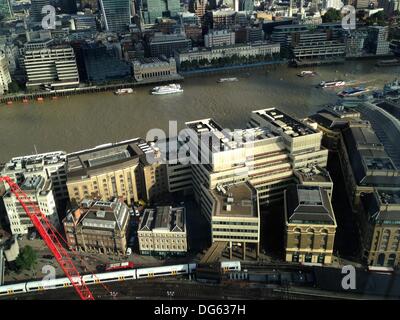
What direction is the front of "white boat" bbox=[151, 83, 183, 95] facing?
to the viewer's left

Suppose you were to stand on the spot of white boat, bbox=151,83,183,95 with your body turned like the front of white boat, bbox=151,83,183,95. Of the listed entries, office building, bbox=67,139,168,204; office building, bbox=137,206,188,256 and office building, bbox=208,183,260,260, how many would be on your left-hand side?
3

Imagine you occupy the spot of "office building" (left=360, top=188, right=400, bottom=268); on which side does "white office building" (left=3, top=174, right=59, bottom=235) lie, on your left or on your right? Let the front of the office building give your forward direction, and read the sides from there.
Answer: on your right

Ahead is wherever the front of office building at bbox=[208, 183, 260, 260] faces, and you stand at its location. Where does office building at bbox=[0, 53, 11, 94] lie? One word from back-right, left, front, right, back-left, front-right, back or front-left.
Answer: back-right

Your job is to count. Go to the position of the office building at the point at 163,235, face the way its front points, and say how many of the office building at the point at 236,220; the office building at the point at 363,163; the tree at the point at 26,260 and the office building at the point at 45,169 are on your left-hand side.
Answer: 2

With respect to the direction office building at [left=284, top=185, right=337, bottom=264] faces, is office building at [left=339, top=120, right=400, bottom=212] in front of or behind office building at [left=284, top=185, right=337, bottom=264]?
behind

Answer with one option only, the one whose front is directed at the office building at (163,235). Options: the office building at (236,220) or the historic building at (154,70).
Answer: the historic building at (154,70)

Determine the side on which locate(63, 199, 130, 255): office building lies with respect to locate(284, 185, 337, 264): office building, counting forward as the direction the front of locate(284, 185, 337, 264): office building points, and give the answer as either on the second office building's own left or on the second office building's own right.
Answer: on the second office building's own right

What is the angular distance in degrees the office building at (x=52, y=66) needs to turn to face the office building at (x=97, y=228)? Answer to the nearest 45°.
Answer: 0° — it already faces it

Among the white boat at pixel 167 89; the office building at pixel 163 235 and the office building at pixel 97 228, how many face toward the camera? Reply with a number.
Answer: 2

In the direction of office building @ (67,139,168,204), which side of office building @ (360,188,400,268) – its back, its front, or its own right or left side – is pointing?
right
